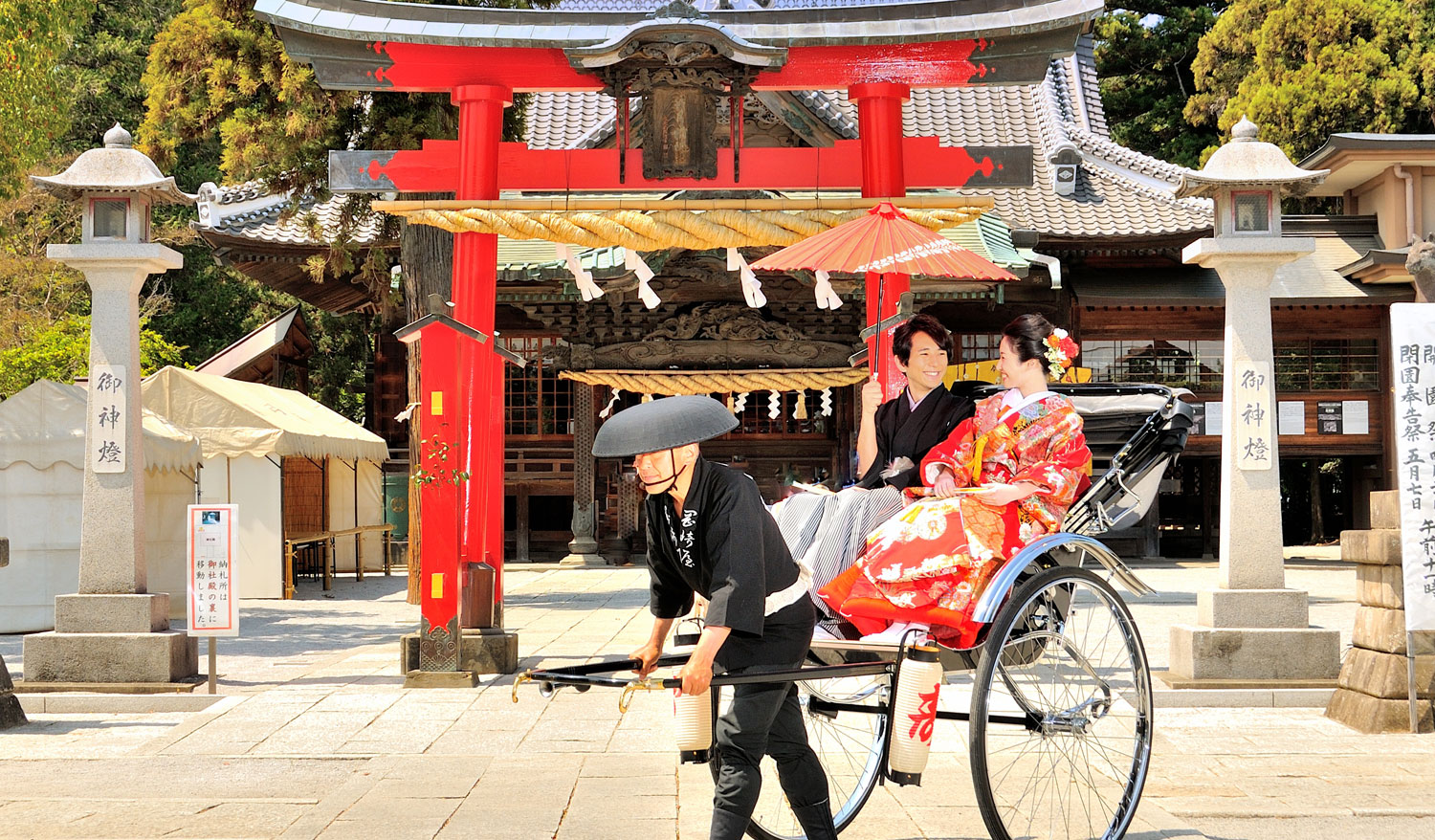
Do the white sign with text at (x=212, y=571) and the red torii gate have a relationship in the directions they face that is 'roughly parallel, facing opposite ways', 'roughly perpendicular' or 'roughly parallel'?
roughly parallel

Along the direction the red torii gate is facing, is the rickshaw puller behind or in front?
in front

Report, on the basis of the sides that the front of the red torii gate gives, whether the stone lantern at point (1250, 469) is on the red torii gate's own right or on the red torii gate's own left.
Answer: on the red torii gate's own left

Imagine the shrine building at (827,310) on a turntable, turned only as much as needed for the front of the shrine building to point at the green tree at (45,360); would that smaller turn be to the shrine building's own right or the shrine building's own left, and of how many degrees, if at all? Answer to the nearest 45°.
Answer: approximately 90° to the shrine building's own right

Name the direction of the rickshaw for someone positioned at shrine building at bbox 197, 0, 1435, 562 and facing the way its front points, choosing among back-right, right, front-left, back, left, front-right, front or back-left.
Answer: front

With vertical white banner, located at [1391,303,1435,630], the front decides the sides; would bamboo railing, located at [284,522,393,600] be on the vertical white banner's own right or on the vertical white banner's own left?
on the vertical white banner's own right

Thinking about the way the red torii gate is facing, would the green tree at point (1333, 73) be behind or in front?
behind

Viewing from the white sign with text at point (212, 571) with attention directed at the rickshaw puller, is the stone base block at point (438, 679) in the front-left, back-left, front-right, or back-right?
front-left

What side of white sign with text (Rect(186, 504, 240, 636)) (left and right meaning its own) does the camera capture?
front

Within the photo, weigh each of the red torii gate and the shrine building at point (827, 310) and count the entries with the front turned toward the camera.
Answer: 2

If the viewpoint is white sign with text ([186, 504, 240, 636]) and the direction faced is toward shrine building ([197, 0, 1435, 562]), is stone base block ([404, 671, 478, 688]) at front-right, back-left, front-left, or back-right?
front-right

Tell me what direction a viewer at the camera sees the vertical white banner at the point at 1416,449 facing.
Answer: facing the viewer

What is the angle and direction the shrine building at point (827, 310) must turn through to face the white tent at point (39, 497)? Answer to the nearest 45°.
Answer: approximately 45° to its right

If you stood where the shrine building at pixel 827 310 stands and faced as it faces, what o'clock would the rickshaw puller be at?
The rickshaw puller is roughly at 12 o'clock from the shrine building.

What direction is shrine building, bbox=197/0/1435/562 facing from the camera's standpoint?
toward the camera

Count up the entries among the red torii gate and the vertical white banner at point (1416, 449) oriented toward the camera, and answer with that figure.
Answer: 2

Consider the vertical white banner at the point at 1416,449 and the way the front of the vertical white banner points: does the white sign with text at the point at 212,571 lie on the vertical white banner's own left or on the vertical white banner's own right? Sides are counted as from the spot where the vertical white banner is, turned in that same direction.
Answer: on the vertical white banner's own right
